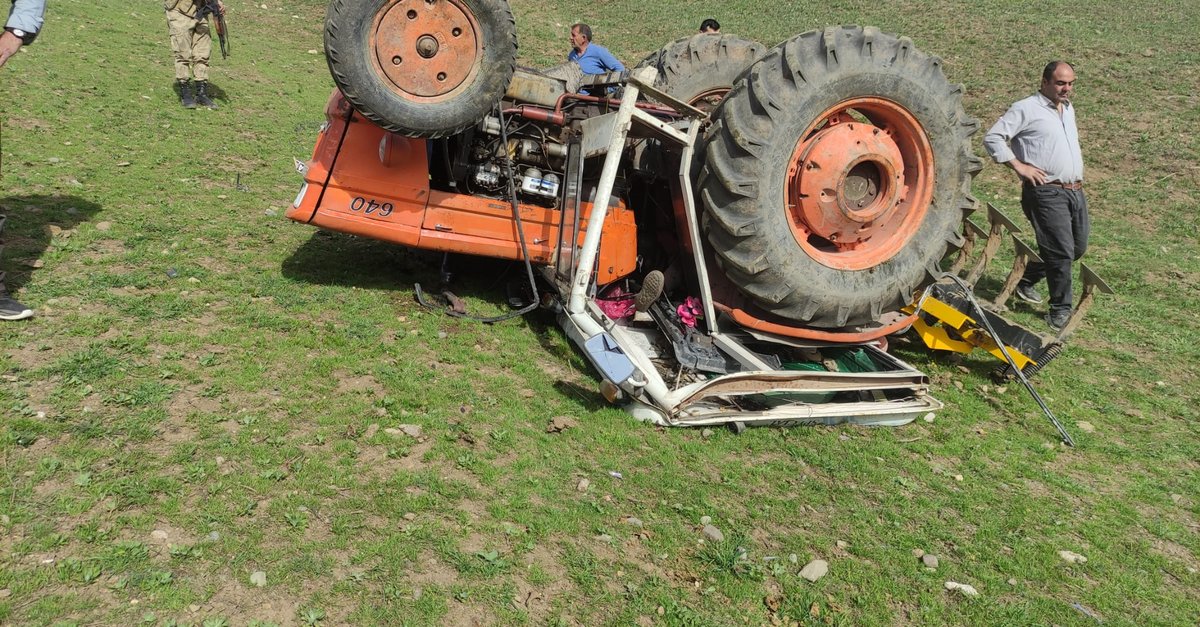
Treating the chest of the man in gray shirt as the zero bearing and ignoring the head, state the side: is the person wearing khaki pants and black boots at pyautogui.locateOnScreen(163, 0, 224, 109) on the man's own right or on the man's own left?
on the man's own right

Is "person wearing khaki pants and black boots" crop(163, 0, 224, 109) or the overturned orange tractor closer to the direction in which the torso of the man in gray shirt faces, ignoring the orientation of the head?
the overturned orange tractor

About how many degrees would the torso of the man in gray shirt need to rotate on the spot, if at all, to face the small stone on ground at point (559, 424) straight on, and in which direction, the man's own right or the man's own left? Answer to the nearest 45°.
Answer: approximately 45° to the man's own right

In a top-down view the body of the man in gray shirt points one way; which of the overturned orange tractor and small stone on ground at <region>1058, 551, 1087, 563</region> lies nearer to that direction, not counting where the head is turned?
the small stone on ground

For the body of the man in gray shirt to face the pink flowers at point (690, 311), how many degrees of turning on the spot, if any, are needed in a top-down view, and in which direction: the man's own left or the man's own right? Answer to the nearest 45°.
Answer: approximately 90° to the man's own right

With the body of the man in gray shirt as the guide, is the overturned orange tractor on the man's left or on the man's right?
on the man's right

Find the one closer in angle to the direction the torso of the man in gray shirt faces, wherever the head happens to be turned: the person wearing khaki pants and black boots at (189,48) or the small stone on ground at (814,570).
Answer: the small stone on ground

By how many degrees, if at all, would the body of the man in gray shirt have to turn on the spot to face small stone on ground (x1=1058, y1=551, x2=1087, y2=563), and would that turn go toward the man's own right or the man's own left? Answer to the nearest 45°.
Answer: approximately 45° to the man's own right

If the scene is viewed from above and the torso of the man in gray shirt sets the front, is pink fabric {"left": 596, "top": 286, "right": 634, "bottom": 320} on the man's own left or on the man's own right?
on the man's own right

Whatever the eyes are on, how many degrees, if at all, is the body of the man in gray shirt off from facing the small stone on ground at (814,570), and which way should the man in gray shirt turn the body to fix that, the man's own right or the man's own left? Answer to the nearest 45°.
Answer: approximately 45° to the man's own right
